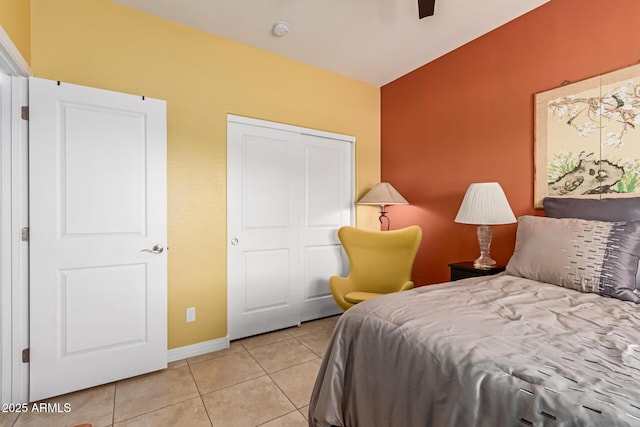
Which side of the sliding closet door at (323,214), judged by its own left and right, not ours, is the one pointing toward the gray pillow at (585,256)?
front

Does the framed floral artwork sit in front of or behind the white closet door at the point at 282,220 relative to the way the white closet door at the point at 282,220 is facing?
in front

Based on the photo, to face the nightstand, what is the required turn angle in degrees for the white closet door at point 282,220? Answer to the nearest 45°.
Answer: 0° — it already faces it

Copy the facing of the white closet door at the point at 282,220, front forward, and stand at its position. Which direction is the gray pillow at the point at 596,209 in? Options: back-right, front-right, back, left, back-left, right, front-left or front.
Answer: front

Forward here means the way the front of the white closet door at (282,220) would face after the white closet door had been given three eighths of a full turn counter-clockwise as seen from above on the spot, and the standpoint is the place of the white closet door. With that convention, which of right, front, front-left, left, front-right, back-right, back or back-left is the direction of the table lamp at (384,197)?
right

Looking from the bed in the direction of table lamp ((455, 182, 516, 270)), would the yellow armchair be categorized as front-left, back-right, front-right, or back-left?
front-left

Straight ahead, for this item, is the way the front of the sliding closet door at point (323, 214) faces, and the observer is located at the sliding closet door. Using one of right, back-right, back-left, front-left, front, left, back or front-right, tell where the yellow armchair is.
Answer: front

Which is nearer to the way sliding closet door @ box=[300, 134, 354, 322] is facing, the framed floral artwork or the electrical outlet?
the framed floral artwork

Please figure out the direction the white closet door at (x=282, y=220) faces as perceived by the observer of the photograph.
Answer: facing the viewer and to the right of the viewer

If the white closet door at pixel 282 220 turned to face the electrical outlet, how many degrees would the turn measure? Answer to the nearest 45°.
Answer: approximately 90° to its right

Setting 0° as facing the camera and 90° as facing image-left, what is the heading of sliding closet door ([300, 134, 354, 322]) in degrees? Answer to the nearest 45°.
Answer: approximately 315°

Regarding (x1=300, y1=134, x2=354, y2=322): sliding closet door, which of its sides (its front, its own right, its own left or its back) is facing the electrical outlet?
right

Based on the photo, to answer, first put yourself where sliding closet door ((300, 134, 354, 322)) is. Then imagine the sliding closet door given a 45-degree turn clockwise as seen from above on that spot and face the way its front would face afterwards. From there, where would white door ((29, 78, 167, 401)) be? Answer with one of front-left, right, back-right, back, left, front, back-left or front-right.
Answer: front-right
